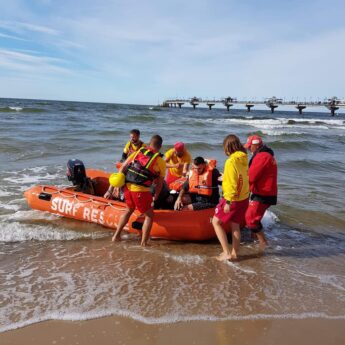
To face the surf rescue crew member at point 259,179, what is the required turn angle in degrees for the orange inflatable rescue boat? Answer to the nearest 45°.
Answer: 0° — it already faces them

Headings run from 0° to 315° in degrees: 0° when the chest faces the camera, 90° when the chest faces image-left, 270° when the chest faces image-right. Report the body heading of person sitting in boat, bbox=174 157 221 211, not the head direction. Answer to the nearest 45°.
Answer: approximately 45°

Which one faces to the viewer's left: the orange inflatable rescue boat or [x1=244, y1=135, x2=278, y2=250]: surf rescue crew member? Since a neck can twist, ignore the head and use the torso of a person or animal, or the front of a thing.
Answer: the surf rescue crew member

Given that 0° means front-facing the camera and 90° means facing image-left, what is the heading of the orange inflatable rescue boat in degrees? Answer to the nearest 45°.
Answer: approximately 315°

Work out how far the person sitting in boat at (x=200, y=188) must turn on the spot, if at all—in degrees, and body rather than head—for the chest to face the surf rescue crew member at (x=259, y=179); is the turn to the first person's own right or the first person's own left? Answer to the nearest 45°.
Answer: approximately 90° to the first person's own left

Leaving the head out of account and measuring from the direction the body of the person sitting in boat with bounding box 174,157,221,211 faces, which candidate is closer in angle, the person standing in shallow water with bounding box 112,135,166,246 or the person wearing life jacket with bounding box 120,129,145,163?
the person standing in shallow water

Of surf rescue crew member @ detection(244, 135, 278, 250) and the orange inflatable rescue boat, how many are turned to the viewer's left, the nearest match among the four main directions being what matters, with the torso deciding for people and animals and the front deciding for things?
1

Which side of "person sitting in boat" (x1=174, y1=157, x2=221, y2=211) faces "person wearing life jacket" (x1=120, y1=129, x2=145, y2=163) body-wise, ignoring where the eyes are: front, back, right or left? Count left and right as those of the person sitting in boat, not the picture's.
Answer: right

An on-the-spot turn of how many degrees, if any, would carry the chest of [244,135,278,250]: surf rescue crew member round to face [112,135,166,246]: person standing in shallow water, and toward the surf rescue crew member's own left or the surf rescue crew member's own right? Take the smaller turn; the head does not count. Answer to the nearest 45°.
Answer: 0° — they already face them

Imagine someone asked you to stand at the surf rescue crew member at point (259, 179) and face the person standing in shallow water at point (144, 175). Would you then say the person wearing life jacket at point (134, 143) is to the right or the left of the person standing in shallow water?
right

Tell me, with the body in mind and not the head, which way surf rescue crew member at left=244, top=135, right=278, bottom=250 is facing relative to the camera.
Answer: to the viewer's left
